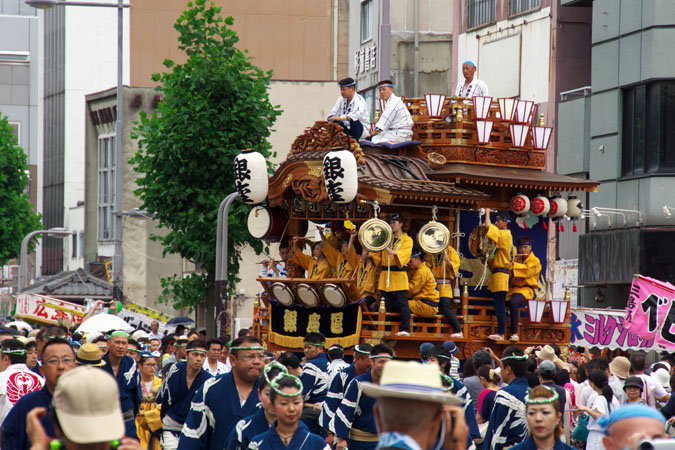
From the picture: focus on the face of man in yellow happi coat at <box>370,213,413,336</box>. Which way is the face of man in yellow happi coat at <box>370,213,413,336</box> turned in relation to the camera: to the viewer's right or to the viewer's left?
to the viewer's left

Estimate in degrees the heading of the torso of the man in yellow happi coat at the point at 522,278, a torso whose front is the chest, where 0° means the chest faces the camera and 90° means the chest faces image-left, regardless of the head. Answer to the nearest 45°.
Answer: approximately 45°

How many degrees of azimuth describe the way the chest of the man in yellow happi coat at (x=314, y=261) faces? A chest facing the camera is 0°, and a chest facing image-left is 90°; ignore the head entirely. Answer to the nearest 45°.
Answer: approximately 45°

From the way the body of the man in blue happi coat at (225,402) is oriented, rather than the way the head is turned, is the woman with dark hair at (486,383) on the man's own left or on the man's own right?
on the man's own left
